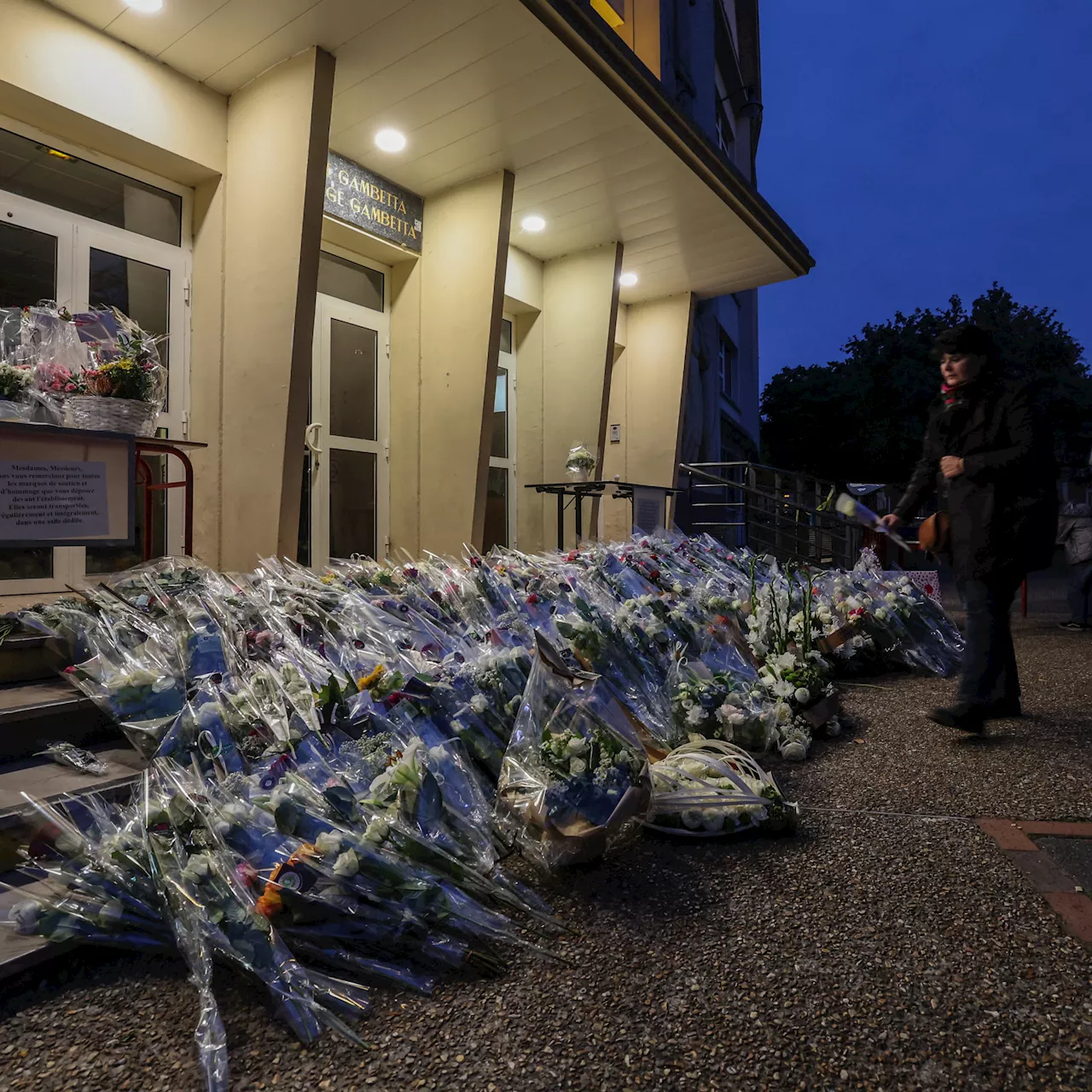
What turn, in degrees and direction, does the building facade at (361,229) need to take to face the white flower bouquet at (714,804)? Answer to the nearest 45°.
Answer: approximately 45° to its right

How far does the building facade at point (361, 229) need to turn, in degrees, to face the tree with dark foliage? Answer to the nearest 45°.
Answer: approximately 90° to its left

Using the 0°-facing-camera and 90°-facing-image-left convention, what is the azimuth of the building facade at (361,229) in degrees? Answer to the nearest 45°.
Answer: approximately 315°

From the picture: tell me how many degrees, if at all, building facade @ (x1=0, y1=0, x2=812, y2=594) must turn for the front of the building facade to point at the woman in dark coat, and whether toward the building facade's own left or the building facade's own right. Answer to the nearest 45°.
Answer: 0° — it already faces them

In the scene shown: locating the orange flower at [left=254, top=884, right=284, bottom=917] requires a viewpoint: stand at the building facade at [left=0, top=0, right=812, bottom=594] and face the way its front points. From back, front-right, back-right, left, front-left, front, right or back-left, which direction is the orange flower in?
front-right
